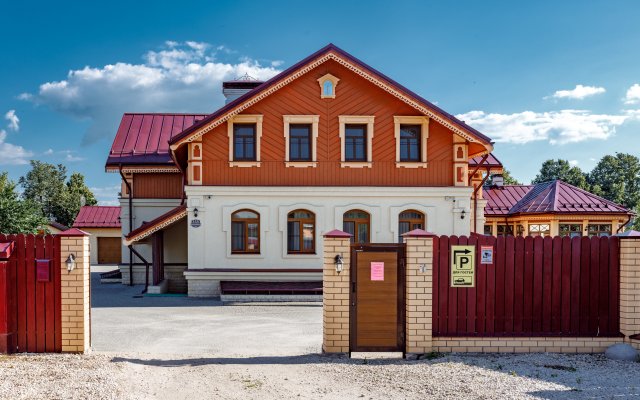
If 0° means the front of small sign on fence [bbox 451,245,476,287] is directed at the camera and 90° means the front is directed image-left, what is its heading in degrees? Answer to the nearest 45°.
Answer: approximately 0°

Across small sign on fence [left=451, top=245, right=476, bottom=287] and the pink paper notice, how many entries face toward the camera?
2

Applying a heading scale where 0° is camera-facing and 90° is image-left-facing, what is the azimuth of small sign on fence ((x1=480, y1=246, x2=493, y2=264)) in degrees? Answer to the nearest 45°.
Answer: approximately 0°

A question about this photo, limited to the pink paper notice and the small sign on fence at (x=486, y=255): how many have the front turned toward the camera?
2
